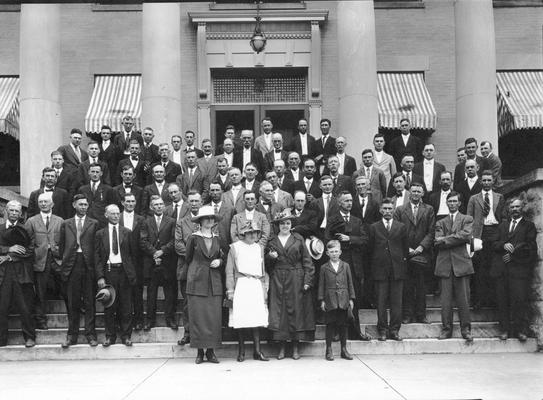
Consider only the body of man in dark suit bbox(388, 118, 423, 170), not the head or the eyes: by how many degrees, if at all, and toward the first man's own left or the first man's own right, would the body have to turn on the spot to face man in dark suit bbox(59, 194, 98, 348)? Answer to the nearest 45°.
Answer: approximately 45° to the first man's own right

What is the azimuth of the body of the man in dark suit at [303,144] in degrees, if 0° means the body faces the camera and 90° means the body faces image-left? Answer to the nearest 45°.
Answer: approximately 0°

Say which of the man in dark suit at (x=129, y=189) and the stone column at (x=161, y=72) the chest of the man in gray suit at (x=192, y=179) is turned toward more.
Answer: the man in dark suit

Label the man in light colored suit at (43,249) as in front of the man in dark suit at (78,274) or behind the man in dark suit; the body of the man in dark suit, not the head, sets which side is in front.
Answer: behind

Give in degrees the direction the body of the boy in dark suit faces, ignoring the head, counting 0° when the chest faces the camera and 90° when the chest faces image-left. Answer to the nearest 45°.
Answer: approximately 0°

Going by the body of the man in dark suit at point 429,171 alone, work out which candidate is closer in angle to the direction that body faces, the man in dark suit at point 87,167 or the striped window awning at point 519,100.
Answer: the man in dark suit
